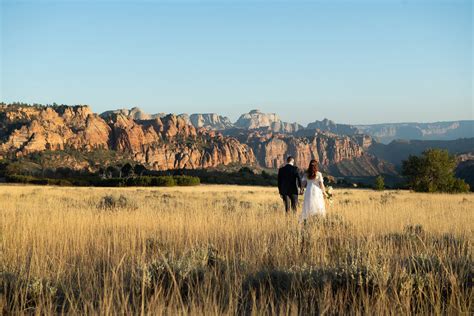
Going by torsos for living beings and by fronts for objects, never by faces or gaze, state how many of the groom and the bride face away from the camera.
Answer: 2

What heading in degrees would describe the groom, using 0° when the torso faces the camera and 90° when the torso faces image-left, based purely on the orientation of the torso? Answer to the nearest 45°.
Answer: approximately 180°

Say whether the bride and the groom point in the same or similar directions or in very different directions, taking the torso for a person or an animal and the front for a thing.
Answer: same or similar directions

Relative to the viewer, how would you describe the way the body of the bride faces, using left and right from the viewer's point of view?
facing away from the viewer

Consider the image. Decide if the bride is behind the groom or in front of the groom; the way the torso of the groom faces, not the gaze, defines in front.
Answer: behind

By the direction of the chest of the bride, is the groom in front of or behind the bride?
in front
